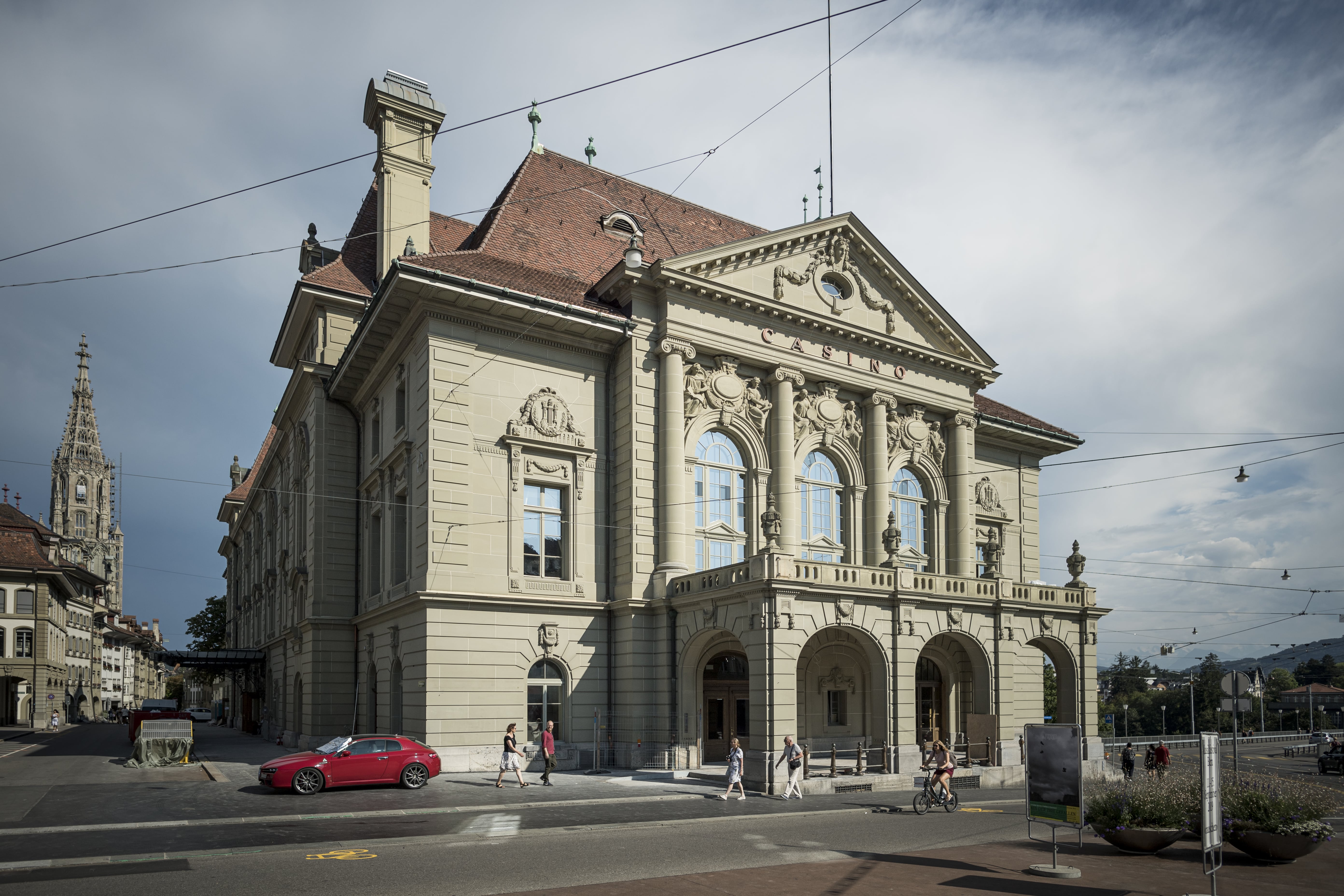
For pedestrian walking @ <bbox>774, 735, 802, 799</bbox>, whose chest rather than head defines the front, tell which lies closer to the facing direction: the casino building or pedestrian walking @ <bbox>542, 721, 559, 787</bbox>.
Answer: the pedestrian walking

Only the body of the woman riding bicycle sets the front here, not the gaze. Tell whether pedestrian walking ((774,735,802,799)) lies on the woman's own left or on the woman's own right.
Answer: on the woman's own right

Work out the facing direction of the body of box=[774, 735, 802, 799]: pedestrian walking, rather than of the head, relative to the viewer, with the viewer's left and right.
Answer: facing to the left of the viewer

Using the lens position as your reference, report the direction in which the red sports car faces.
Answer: facing to the left of the viewer

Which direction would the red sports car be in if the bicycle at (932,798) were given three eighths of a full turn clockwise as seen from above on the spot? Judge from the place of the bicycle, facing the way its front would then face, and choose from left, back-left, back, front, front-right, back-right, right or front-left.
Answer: left

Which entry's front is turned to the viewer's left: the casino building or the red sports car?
the red sports car

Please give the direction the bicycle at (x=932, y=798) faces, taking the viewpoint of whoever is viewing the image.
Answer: facing the viewer and to the left of the viewer

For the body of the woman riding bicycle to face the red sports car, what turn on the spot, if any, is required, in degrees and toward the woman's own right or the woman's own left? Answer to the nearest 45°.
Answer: approximately 45° to the woman's own right
